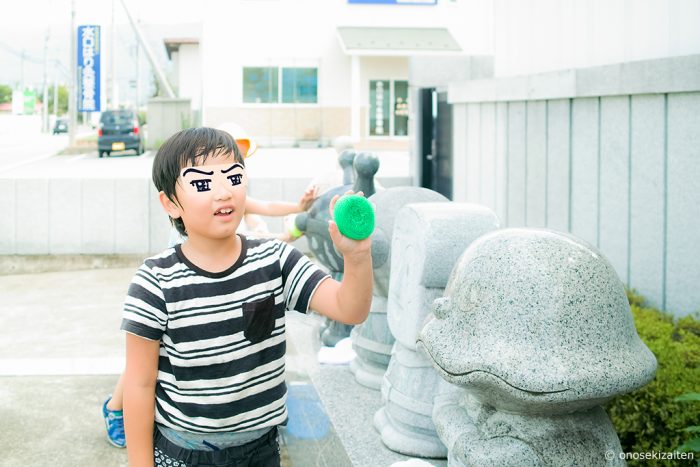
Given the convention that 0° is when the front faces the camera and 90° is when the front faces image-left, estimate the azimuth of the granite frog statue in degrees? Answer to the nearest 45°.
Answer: approximately 90°

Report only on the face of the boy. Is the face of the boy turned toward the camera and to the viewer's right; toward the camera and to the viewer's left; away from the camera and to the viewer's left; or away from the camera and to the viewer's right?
toward the camera and to the viewer's right

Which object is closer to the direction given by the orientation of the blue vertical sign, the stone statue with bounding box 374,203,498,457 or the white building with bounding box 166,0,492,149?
the stone statue

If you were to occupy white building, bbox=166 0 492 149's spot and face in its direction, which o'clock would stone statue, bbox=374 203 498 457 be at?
The stone statue is roughly at 12 o'clock from the white building.

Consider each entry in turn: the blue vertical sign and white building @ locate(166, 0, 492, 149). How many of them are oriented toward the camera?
2

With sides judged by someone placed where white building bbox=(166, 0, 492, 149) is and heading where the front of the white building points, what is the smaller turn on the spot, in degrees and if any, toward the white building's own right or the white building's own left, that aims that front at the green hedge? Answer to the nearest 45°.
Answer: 0° — it already faces it

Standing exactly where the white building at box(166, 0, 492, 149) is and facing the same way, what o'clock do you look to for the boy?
The boy is roughly at 12 o'clock from the white building.

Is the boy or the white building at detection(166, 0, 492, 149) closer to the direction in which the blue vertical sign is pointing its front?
the boy

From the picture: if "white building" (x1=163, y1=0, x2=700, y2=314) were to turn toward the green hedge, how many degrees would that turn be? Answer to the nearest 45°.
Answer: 0° — it already faces it

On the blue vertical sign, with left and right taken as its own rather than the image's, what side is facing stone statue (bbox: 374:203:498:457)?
front

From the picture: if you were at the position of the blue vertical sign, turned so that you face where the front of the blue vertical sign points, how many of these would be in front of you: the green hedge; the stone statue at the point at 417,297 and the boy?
3
